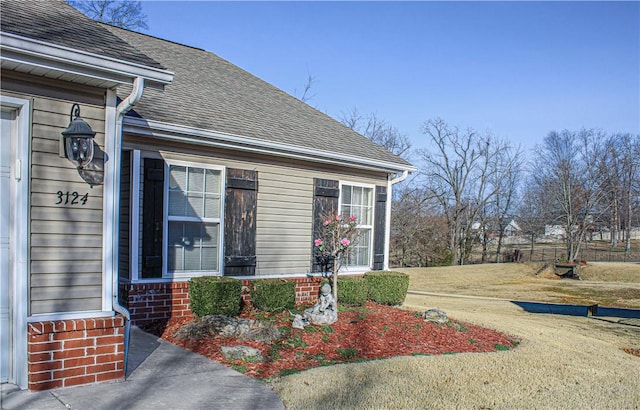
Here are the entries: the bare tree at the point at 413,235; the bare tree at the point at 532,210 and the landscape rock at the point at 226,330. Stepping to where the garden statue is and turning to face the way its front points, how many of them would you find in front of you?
1

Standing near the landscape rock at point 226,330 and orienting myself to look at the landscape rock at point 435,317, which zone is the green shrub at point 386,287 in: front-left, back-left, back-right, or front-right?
front-left

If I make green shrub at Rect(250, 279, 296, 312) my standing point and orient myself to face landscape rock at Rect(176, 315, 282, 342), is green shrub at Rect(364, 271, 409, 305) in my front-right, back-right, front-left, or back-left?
back-left

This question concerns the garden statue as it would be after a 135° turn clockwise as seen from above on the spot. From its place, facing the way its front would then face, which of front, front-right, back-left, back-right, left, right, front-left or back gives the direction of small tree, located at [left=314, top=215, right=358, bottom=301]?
front

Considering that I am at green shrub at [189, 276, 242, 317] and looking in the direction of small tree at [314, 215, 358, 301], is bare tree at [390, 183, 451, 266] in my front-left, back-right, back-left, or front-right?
front-left

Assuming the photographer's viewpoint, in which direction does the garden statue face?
facing the viewer and to the left of the viewer

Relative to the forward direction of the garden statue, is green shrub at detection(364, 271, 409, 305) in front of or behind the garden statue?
behind

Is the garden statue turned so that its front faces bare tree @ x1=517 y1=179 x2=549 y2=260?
no

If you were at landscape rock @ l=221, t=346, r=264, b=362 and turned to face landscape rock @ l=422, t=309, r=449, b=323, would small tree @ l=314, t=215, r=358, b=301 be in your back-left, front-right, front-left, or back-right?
front-left

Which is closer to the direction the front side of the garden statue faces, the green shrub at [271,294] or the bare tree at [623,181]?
the green shrub

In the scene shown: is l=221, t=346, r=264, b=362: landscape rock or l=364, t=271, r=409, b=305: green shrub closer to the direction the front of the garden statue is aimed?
the landscape rock

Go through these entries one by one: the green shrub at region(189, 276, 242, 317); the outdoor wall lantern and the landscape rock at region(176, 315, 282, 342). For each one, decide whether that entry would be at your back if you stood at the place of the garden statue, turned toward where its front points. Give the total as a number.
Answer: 0

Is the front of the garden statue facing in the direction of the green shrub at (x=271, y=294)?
no
